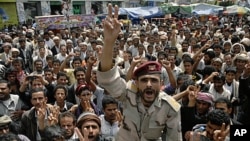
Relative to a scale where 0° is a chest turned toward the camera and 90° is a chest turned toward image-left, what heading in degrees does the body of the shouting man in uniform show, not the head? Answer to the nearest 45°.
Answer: approximately 0°

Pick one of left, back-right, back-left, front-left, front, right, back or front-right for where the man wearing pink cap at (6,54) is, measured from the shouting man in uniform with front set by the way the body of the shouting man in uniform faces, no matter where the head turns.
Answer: back-right
